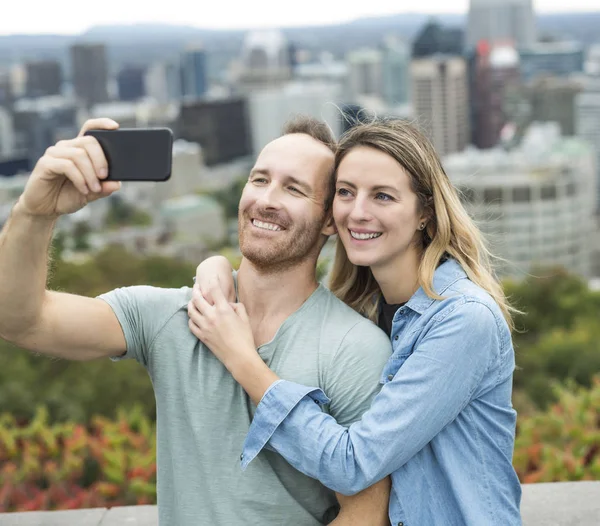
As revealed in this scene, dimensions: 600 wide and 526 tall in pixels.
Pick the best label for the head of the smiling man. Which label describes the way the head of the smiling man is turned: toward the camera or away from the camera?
toward the camera

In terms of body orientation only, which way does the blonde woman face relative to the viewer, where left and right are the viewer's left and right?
facing the viewer and to the left of the viewer

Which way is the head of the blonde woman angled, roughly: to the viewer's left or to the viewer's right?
to the viewer's left
